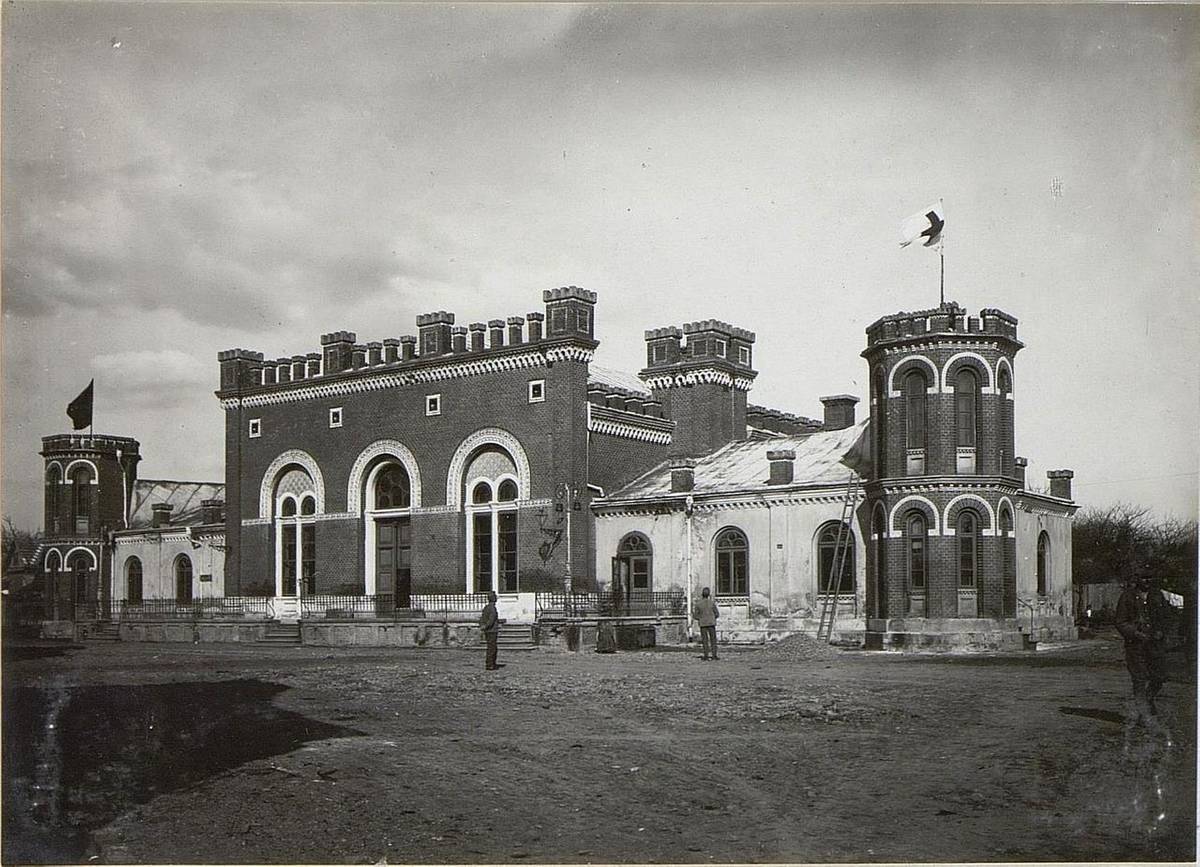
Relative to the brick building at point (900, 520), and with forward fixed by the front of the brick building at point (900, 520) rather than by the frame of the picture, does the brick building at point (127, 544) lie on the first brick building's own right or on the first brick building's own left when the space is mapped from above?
on the first brick building's own right

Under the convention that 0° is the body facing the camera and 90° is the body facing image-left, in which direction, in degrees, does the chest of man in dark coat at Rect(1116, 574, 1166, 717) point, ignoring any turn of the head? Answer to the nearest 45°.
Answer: approximately 0°
